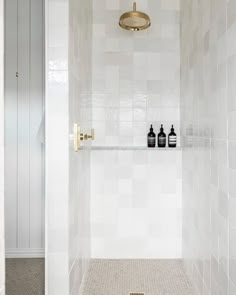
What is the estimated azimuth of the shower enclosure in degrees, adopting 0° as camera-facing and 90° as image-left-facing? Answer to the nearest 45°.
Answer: approximately 0°

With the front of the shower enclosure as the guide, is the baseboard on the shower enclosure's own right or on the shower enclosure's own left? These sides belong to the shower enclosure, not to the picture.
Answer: on the shower enclosure's own right
